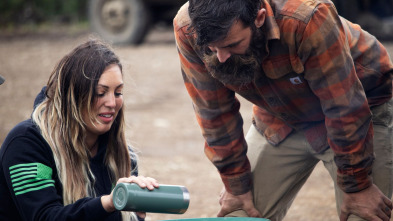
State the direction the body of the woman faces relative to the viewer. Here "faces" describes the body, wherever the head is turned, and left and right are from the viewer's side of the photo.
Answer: facing the viewer and to the right of the viewer

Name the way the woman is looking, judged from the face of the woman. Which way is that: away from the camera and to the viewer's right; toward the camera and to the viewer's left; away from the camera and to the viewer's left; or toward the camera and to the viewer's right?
toward the camera and to the viewer's right

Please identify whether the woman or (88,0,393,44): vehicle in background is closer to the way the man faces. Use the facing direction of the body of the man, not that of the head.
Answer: the woman

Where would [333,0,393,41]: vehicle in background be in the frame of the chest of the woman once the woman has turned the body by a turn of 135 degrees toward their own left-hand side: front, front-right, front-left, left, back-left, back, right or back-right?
front-right

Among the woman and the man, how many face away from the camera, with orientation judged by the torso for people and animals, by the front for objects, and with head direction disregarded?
0

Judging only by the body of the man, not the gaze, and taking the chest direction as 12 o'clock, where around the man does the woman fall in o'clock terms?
The woman is roughly at 1 o'clock from the man.

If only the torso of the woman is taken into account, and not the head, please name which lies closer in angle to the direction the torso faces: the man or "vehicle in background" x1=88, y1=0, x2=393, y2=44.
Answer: the man

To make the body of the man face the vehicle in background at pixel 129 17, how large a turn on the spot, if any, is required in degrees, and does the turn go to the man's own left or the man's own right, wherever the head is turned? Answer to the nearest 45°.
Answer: approximately 135° to the man's own right

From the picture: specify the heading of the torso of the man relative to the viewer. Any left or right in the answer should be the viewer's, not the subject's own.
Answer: facing the viewer and to the left of the viewer
